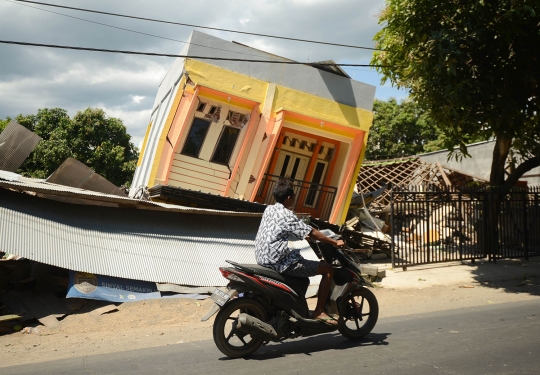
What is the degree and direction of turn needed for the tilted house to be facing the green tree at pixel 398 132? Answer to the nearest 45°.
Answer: approximately 135° to its left

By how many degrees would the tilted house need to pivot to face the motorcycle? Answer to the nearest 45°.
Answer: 0° — it already faces it

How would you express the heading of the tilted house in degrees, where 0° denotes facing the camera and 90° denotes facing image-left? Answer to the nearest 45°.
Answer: approximately 0°

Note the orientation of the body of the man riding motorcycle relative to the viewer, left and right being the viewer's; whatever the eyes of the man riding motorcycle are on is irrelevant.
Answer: facing away from the viewer and to the right of the viewer

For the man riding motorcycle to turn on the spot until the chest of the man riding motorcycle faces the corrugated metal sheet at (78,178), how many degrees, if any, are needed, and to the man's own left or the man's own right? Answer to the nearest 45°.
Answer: approximately 90° to the man's own left

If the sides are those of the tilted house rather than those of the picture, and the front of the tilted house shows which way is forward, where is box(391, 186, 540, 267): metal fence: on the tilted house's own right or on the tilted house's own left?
on the tilted house's own left
